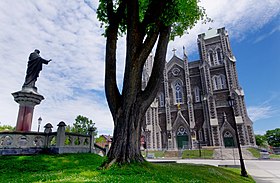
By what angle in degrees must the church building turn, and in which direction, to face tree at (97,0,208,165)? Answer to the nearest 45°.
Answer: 0° — it already faces it

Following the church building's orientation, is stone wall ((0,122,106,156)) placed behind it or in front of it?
in front

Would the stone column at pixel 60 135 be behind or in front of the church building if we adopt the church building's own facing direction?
in front

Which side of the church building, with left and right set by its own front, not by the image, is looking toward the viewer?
front

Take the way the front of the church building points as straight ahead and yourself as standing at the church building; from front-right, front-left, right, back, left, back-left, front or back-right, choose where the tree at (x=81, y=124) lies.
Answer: right

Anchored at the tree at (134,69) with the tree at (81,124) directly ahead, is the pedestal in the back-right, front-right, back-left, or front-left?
front-left

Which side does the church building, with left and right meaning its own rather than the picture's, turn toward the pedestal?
front
